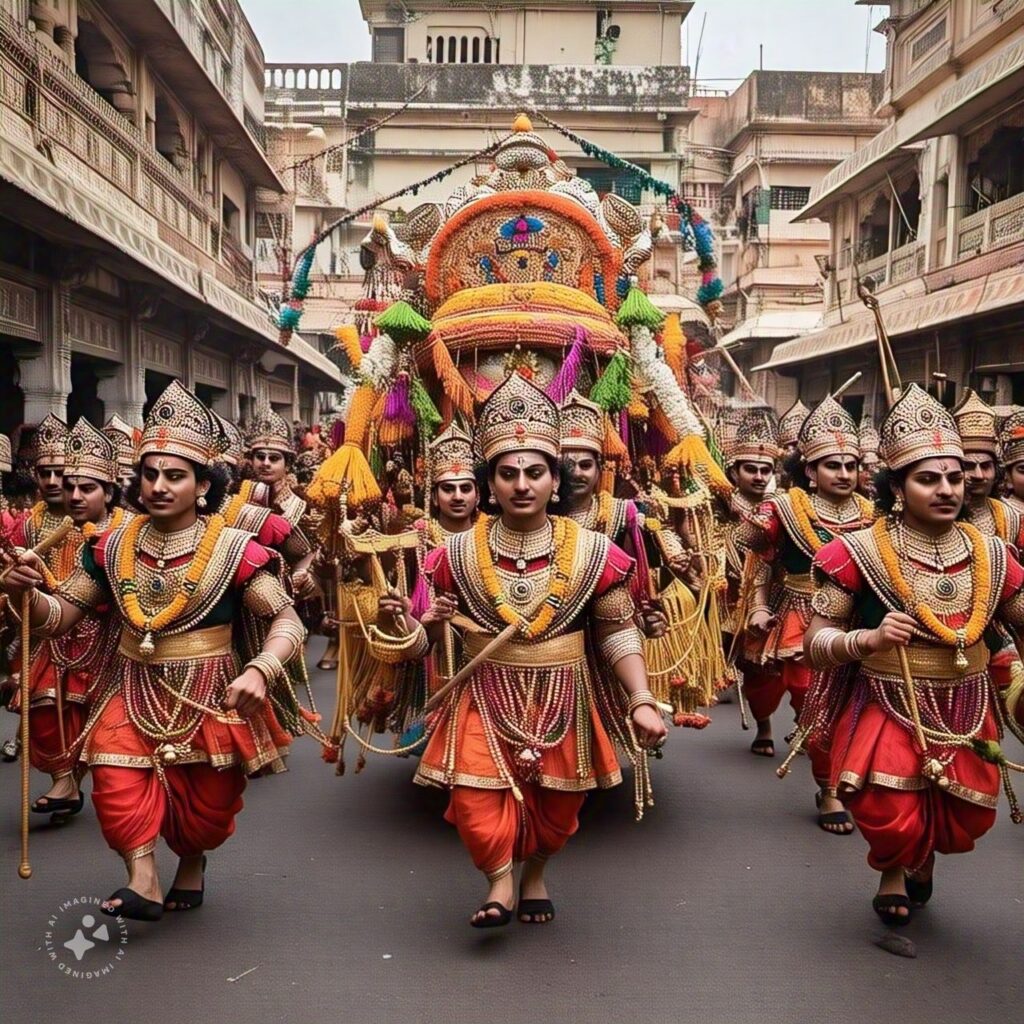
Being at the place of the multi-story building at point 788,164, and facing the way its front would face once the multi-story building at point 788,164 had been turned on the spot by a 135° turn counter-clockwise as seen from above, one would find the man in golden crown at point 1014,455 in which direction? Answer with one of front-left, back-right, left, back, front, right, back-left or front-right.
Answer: right

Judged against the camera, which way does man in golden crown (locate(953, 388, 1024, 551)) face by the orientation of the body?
toward the camera

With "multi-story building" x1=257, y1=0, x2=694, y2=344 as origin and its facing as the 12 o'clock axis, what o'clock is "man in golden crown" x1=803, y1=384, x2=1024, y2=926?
The man in golden crown is roughly at 12 o'clock from the multi-story building.

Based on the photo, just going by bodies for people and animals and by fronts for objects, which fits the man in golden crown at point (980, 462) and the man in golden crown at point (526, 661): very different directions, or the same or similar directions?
same or similar directions

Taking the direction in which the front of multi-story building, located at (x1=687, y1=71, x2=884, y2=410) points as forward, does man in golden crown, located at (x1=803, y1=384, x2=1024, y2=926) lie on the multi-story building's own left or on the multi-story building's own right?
on the multi-story building's own left

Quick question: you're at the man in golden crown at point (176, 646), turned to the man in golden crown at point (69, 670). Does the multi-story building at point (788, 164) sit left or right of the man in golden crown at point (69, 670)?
right

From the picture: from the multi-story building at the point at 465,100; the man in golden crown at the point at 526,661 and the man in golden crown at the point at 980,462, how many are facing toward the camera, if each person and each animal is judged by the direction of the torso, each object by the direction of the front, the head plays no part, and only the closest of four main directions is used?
3

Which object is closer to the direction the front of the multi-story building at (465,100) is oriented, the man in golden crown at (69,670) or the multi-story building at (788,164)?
the man in golden crown

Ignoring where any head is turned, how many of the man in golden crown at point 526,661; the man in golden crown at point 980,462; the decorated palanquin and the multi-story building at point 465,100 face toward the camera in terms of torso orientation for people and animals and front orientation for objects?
4

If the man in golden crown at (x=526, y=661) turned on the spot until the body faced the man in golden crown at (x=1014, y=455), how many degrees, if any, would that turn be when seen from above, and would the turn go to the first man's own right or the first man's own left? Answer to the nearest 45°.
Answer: approximately 135° to the first man's own left

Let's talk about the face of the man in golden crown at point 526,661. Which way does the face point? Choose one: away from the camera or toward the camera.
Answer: toward the camera

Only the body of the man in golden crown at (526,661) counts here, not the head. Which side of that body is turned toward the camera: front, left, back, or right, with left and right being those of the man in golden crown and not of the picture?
front

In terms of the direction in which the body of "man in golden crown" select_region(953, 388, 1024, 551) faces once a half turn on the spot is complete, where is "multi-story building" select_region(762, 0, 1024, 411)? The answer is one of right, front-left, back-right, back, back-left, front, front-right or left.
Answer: front

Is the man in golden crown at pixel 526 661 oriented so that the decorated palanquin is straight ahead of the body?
no

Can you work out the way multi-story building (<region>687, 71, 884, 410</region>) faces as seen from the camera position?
facing the viewer and to the left of the viewer

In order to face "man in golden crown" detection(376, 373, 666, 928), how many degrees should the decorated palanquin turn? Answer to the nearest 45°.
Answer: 0° — it already faces them

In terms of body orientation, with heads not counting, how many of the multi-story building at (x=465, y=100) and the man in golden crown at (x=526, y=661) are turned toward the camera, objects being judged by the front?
2
